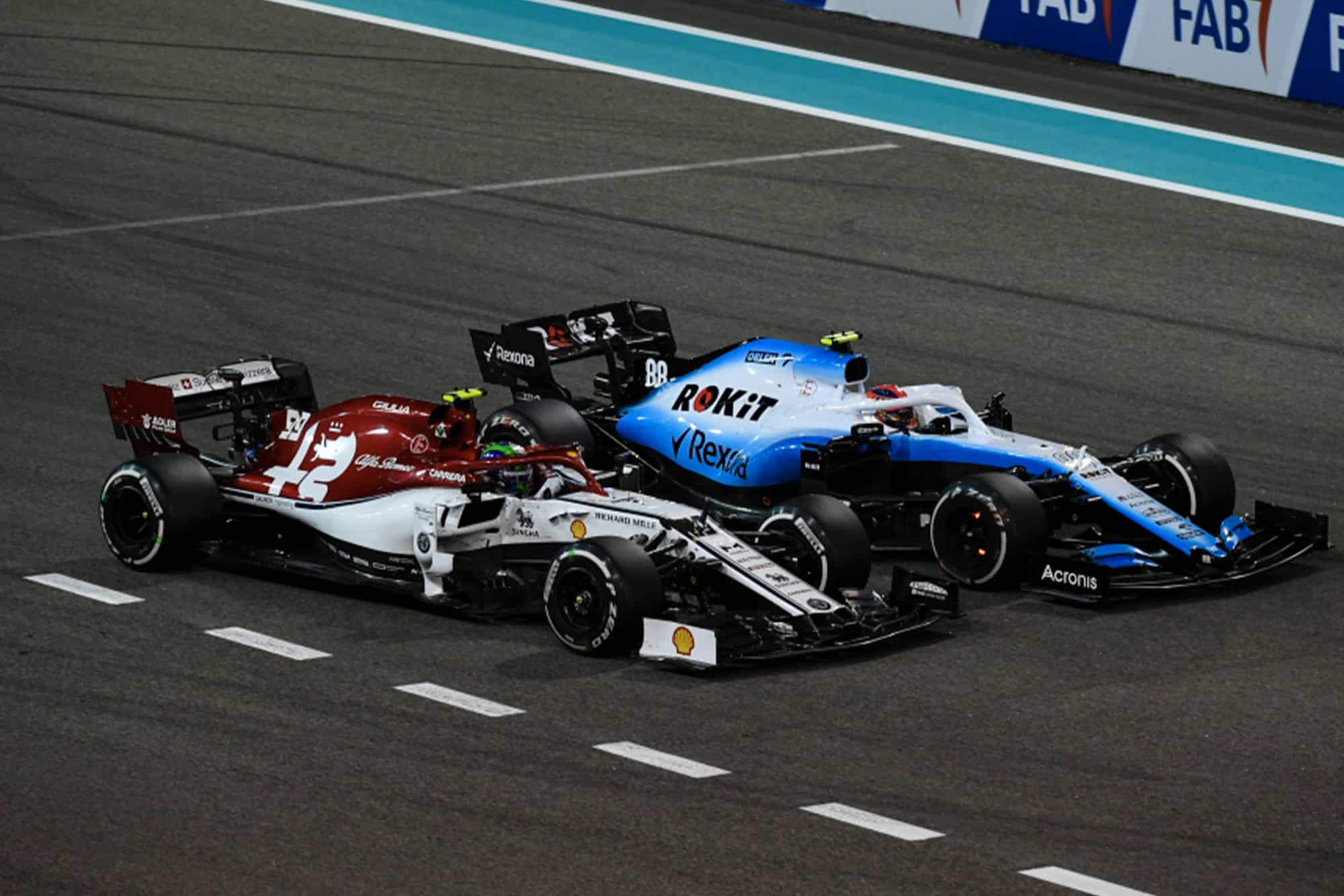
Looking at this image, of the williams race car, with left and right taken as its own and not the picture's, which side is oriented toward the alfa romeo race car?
right

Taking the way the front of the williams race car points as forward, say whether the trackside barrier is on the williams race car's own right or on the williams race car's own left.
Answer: on the williams race car's own left

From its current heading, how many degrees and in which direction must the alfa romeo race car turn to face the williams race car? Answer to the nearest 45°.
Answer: approximately 90° to its left

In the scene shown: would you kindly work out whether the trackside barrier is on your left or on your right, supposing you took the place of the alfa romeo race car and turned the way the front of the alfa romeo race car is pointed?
on your left

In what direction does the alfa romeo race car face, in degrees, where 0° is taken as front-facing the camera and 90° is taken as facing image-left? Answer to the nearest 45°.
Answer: approximately 315°

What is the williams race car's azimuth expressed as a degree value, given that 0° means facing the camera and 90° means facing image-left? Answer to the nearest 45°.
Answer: approximately 315°
